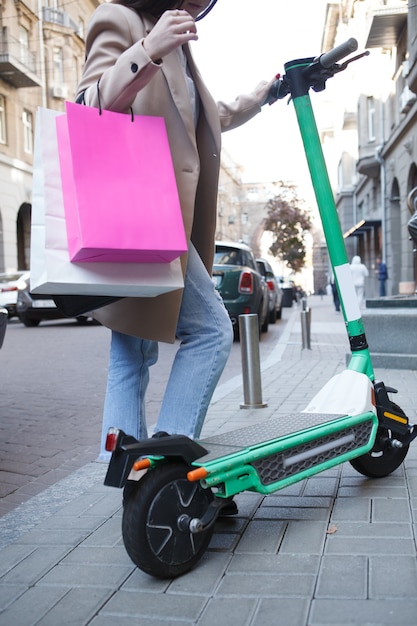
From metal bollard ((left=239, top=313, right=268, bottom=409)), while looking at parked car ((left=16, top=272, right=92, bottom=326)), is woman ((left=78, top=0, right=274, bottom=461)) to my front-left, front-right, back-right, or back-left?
back-left

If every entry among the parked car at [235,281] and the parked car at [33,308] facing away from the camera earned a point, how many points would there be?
1

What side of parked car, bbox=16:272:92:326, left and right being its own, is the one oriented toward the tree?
back

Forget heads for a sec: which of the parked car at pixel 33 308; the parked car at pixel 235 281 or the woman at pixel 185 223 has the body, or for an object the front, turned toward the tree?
the parked car at pixel 235 281

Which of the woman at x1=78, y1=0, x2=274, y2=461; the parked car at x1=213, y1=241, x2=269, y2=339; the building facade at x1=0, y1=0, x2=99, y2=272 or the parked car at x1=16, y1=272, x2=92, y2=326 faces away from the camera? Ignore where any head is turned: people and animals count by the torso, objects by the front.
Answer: the parked car at x1=213, y1=241, x2=269, y2=339

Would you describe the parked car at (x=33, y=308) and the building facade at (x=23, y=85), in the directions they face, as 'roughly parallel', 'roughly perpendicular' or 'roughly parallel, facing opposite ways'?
roughly perpendicular

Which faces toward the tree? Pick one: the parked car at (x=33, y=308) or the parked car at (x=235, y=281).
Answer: the parked car at (x=235, y=281)

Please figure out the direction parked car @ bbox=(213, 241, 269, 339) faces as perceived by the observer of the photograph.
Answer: facing away from the viewer

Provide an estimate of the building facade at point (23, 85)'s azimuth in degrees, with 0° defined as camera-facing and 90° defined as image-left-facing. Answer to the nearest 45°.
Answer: approximately 315°

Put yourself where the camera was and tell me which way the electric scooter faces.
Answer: facing away from the viewer and to the right of the viewer

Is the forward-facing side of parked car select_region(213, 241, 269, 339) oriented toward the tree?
yes

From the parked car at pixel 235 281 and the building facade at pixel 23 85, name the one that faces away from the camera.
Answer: the parked car

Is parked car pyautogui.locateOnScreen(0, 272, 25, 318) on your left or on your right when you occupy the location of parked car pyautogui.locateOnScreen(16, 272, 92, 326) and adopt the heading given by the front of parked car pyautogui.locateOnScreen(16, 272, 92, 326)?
on your right
